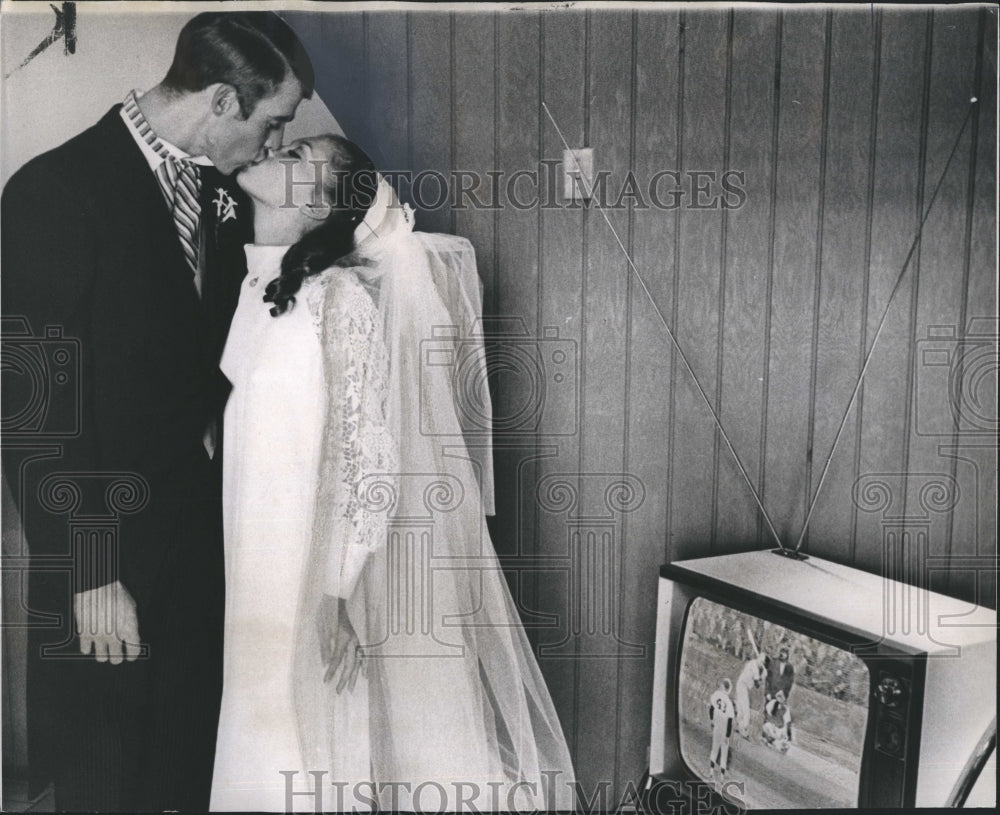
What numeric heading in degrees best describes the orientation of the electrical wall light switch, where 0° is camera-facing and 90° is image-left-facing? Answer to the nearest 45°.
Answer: approximately 0°

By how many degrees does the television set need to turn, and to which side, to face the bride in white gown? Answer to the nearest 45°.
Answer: approximately 45° to its right

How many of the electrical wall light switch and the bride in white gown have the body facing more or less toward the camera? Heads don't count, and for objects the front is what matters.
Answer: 1

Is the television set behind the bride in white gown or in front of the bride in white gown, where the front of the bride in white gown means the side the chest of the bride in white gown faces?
behind

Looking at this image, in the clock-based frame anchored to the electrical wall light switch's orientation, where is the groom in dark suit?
The groom in dark suit is roughly at 3 o'clock from the electrical wall light switch.

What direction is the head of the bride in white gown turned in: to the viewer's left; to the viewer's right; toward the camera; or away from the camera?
to the viewer's left

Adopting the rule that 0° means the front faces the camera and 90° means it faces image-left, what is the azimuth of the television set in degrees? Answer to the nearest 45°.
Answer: approximately 45°

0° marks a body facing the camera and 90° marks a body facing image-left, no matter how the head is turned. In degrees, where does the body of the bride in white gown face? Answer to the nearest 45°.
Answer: approximately 90°

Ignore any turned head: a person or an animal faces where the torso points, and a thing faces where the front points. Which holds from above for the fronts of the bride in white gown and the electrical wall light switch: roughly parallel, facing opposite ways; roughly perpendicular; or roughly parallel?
roughly perpendicular

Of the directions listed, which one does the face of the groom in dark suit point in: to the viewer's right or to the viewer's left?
to the viewer's right

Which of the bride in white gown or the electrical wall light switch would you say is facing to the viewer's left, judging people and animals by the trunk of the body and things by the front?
the bride in white gown
